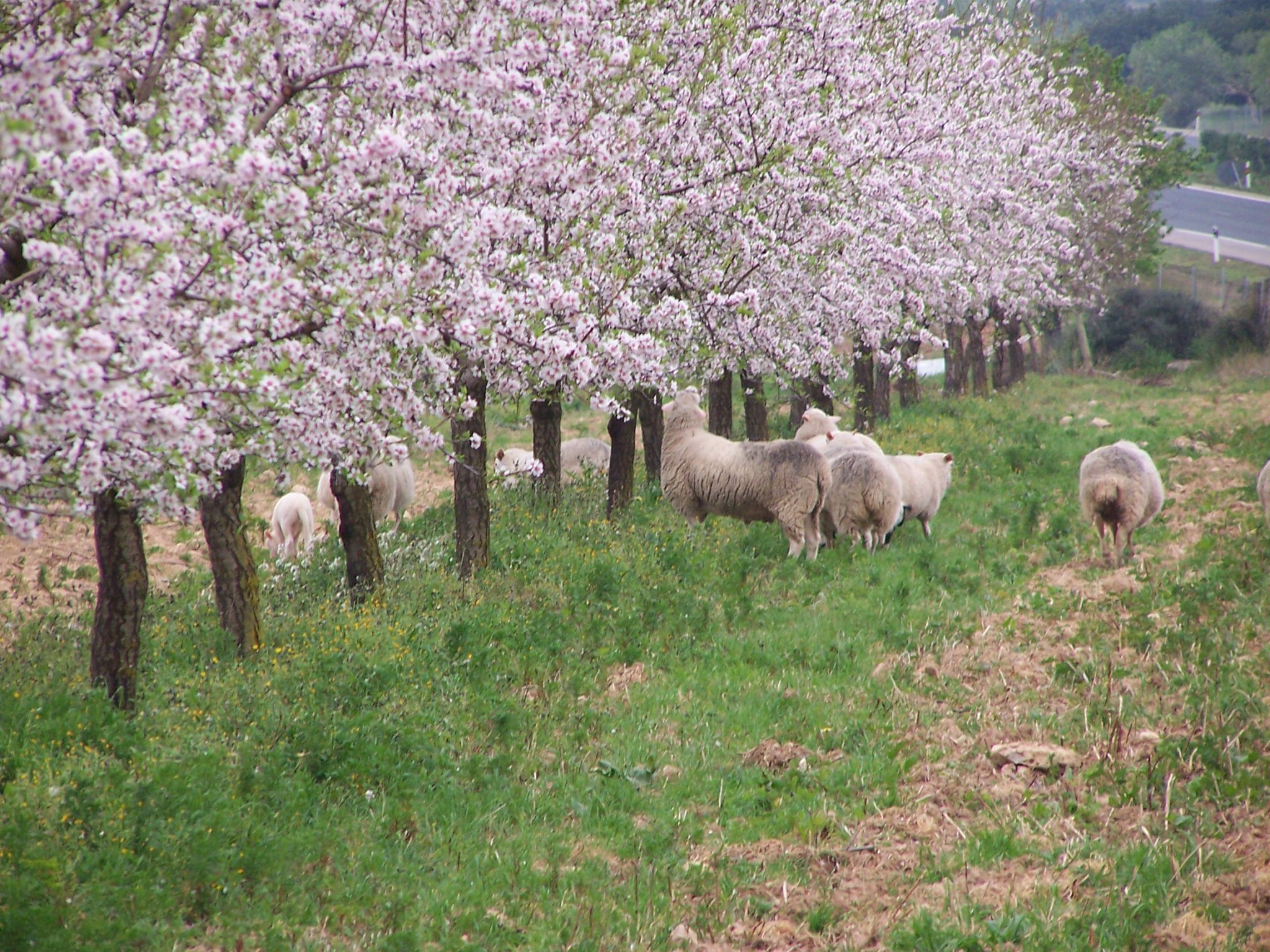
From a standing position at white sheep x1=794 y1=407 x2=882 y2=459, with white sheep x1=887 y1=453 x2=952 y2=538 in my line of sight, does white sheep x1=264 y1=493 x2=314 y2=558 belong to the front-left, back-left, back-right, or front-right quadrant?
back-right
